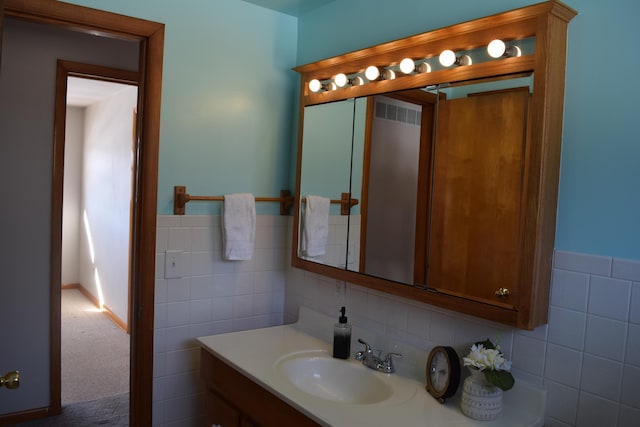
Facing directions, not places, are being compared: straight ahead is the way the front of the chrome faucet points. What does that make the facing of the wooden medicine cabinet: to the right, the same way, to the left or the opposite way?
the same way

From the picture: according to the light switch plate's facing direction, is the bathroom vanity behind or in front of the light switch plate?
in front

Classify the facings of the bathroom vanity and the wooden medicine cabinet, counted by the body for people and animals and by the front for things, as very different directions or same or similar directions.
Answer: same or similar directions

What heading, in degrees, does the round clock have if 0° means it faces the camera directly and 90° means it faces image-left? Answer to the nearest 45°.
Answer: approximately 45°

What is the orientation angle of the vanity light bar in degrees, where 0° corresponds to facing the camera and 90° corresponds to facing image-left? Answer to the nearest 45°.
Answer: approximately 45°

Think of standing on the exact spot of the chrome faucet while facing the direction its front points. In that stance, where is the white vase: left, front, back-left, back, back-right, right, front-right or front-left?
left

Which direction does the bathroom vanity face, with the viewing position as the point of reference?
facing the viewer and to the left of the viewer

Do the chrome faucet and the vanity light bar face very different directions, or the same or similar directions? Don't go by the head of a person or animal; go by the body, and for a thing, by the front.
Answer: same or similar directions

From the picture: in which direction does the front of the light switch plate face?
toward the camera

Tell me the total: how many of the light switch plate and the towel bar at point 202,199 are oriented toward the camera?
2

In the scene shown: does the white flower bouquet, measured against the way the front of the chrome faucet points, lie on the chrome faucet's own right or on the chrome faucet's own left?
on the chrome faucet's own left

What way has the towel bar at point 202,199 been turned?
toward the camera

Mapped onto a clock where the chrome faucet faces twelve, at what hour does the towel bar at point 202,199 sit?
The towel bar is roughly at 2 o'clock from the chrome faucet.

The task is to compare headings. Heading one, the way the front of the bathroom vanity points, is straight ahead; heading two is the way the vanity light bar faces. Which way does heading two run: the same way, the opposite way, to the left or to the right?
the same way
